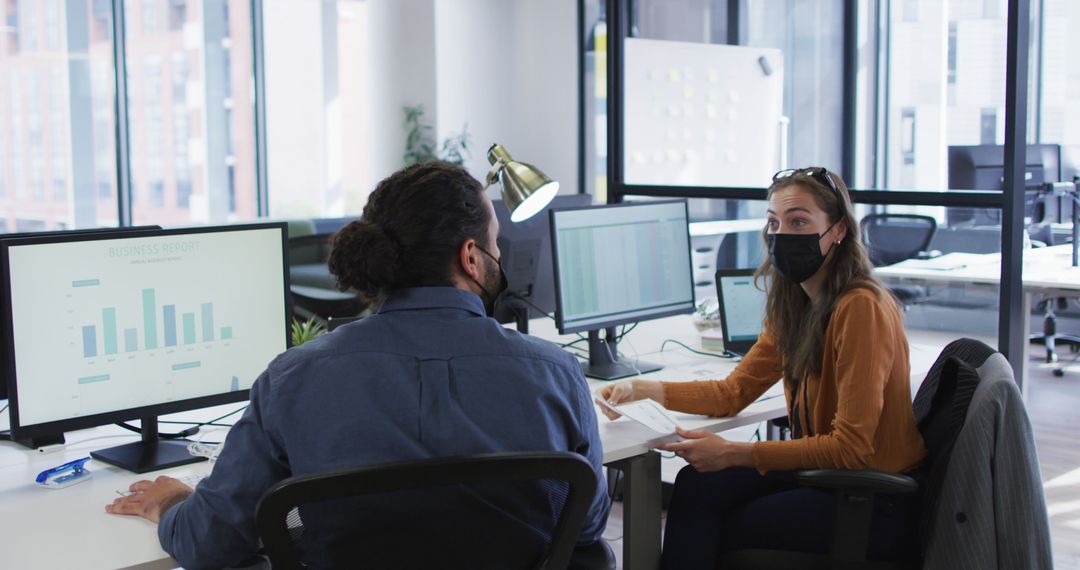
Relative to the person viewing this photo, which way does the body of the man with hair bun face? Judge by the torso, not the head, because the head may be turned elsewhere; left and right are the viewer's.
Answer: facing away from the viewer

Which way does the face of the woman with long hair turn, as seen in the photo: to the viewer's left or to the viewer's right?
to the viewer's left

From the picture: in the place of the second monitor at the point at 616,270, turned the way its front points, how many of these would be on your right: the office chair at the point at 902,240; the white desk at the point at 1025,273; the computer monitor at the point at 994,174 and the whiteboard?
0

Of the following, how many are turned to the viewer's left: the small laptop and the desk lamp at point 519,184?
0

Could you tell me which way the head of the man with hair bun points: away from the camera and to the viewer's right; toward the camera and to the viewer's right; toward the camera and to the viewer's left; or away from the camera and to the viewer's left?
away from the camera and to the viewer's right

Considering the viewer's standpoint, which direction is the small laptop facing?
facing the viewer

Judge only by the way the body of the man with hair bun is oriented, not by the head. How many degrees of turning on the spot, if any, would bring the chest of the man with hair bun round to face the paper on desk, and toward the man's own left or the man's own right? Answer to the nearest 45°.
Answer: approximately 45° to the man's own right

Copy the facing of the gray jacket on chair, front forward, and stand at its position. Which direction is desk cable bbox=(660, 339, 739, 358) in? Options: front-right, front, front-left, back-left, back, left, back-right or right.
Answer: front-right

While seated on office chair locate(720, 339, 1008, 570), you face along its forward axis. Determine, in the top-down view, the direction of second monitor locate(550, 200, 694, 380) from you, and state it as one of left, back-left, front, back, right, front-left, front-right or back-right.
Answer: front-right

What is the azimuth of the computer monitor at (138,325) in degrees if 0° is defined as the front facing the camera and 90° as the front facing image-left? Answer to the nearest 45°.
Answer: approximately 315°

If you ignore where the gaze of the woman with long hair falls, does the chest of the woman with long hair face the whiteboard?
no

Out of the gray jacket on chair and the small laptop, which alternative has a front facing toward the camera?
the small laptop
